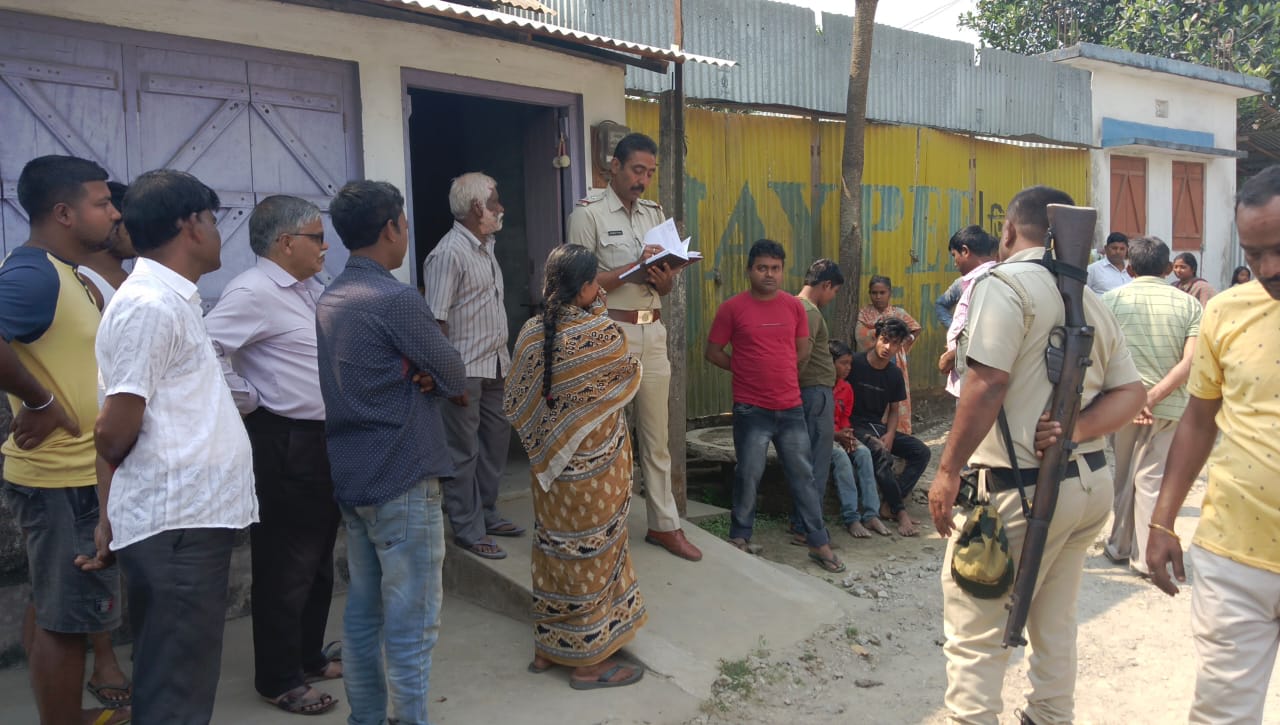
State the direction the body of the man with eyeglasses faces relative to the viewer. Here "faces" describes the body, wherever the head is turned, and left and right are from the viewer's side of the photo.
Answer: facing to the right of the viewer

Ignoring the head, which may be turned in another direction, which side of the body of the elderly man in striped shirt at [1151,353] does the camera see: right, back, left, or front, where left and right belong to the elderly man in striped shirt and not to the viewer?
back

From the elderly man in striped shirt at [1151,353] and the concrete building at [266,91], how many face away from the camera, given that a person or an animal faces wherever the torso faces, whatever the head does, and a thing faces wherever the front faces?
1

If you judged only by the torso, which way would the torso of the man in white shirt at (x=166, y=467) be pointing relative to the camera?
to the viewer's right

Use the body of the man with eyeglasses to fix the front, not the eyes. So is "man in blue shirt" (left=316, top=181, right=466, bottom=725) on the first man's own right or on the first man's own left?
on the first man's own right

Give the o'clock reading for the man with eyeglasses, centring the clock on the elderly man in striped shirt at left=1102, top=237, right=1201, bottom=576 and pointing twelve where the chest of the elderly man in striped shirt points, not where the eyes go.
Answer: The man with eyeglasses is roughly at 7 o'clock from the elderly man in striped shirt.

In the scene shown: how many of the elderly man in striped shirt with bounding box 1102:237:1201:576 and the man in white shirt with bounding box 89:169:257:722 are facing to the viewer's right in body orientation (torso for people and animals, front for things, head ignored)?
1

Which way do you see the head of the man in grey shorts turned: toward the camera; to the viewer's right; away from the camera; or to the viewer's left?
to the viewer's right

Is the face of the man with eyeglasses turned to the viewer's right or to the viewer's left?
to the viewer's right

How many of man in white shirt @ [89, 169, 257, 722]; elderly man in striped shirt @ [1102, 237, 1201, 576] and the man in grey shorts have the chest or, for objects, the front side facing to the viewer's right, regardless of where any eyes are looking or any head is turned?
2

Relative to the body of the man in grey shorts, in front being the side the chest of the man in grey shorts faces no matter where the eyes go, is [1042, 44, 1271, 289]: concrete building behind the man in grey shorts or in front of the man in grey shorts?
in front

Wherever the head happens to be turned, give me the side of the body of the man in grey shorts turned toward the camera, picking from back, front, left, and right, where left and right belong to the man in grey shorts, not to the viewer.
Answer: right

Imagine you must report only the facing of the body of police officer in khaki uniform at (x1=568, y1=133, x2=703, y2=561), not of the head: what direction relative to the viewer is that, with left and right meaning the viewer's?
facing the viewer and to the right of the viewer

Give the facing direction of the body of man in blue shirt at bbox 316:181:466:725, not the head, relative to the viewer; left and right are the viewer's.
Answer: facing away from the viewer and to the right of the viewer
